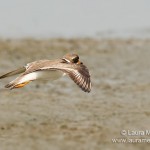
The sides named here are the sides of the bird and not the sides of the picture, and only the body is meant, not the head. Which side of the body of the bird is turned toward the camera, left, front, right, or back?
right
